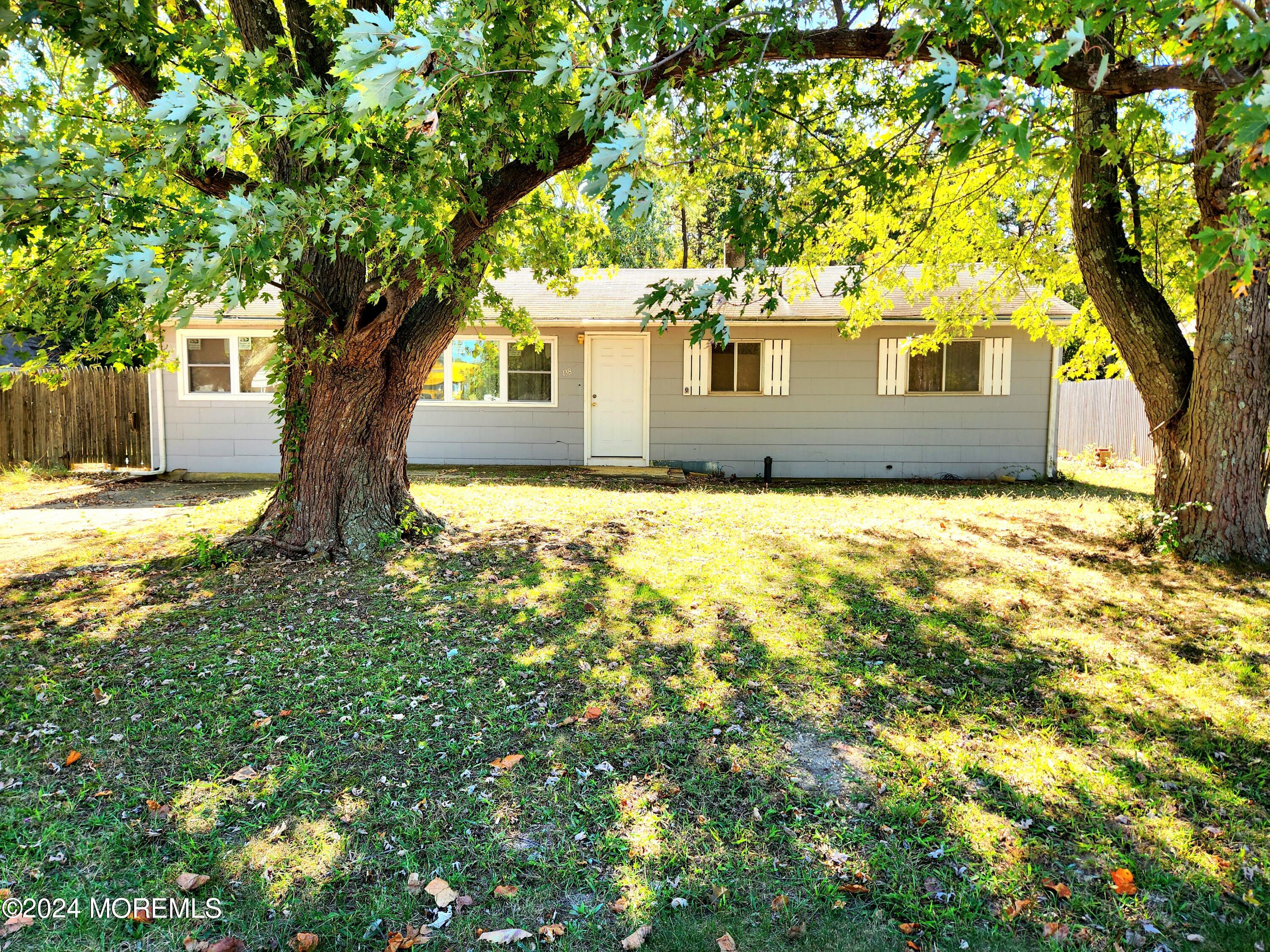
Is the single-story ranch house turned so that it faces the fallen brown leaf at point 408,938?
yes

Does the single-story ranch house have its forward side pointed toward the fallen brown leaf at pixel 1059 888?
yes

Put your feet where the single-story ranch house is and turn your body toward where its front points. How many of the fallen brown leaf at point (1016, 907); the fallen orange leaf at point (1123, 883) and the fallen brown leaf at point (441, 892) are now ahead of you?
3

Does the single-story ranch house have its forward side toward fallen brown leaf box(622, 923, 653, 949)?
yes

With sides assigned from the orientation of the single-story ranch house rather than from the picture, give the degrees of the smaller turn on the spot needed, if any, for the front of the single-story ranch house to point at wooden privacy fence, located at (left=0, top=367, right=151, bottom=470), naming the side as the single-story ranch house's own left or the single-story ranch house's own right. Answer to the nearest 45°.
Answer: approximately 90° to the single-story ranch house's own right

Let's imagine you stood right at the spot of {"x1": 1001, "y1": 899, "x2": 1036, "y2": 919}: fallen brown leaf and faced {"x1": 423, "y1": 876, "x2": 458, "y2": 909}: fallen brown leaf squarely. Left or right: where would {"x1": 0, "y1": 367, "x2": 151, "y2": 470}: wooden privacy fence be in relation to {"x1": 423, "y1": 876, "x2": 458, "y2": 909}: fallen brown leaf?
right

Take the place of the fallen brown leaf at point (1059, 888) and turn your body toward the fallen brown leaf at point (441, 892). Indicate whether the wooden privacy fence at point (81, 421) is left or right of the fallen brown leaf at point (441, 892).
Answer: right

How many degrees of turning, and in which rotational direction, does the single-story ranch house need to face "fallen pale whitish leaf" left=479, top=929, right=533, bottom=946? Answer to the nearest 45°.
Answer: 0° — it already faces it

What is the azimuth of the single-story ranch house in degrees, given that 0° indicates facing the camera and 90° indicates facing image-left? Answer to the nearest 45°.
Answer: approximately 0°
